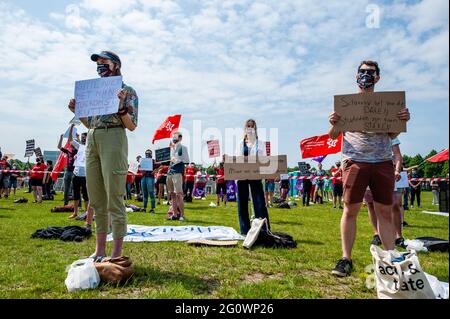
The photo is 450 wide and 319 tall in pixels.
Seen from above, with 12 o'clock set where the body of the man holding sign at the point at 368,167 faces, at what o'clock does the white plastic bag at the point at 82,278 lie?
The white plastic bag is roughly at 2 o'clock from the man holding sign.

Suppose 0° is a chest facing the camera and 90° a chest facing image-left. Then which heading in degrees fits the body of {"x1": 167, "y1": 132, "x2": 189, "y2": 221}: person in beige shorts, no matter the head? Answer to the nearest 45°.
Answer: approximately 45°

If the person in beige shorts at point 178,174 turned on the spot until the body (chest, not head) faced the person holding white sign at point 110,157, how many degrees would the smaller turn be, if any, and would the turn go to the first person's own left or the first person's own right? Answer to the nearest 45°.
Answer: approximately 45° to the first person's own left

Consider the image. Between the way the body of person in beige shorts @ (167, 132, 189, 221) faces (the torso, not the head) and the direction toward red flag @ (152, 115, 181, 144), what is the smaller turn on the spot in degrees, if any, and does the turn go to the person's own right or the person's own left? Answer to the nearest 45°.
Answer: approximately 135° to the person's own right

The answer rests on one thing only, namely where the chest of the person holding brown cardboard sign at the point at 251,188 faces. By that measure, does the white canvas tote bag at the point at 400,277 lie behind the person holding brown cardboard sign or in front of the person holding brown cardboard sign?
in front

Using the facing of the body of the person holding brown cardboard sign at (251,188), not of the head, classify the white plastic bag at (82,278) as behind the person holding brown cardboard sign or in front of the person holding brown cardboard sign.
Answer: in front

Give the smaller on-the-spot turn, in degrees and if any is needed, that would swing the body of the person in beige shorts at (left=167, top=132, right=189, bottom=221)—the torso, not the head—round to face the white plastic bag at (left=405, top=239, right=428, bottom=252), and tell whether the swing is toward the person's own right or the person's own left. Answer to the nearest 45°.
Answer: approximately 90° to the person's own left

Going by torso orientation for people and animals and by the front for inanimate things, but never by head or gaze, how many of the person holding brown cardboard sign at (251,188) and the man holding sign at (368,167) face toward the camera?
2
